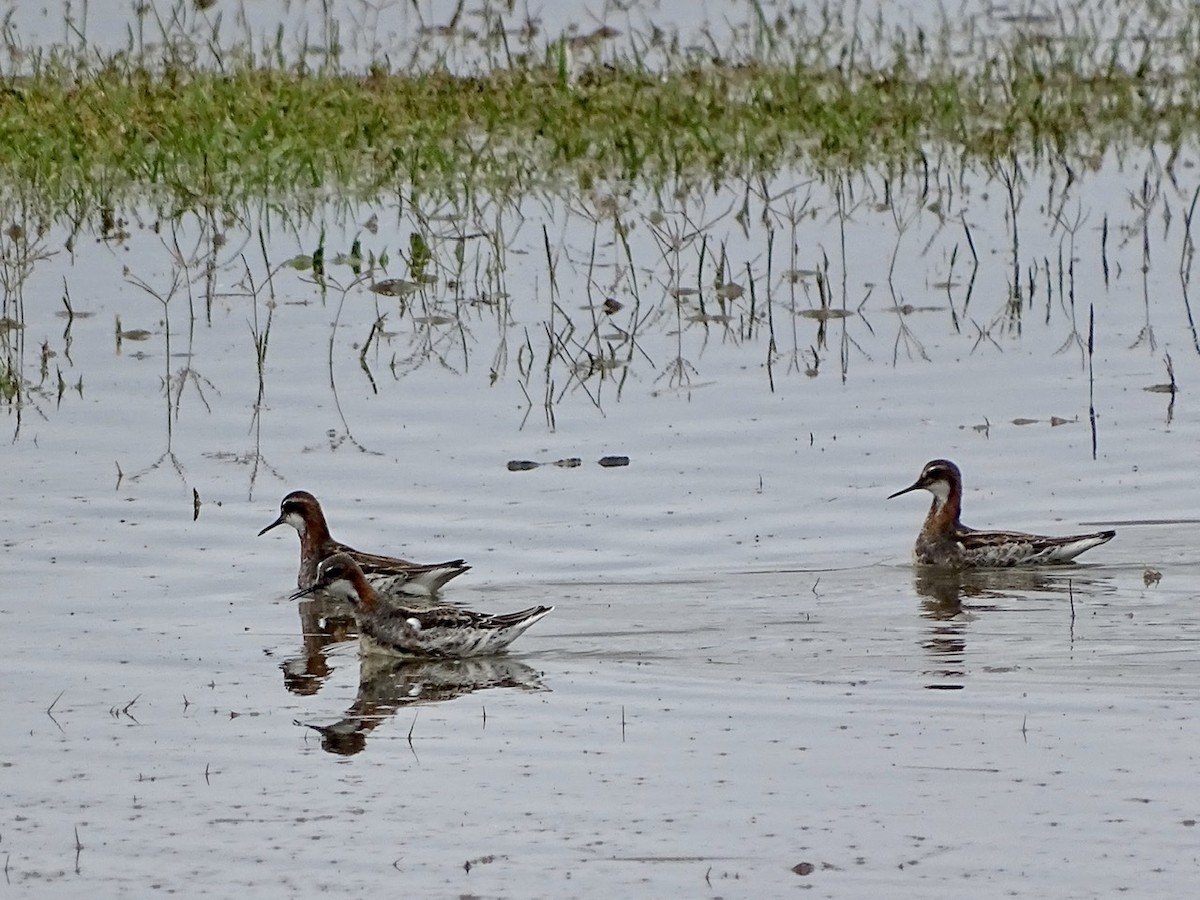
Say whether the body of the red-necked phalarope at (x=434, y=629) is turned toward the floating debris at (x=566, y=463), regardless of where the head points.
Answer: no

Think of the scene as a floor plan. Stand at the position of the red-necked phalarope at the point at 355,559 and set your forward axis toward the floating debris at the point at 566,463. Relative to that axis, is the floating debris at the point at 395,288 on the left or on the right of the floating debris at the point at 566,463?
left

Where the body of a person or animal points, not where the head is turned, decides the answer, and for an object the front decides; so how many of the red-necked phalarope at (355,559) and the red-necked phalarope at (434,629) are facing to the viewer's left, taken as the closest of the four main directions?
2

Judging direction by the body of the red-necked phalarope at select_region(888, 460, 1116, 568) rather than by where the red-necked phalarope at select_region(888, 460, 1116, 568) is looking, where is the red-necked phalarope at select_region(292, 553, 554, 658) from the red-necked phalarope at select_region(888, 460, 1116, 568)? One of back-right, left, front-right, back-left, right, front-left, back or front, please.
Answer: front-left

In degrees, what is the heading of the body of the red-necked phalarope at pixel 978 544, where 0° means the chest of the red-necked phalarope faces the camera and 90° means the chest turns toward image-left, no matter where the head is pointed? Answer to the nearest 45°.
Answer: approximately 90°

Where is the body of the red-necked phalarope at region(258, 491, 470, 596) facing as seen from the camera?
to the viewer's left

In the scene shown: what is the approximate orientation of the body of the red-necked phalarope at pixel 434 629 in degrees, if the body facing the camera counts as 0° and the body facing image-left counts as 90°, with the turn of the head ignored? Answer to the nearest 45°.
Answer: approximately 90°

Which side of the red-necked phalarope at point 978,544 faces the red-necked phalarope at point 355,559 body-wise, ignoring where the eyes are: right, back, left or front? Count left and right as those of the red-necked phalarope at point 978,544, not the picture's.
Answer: front

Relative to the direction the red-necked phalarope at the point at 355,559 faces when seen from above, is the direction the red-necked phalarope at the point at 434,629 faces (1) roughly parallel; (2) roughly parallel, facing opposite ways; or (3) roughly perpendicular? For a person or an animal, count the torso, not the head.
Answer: roughly parallel

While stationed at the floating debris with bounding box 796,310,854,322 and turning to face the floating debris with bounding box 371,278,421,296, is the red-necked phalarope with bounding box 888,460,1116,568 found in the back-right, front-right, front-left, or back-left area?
back-left

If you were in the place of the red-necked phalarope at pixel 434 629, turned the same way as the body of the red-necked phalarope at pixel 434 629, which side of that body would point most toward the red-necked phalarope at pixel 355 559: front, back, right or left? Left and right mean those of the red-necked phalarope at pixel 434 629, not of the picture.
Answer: right

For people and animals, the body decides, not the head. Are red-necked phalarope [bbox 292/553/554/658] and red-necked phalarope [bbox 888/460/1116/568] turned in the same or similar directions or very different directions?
same or similar directions

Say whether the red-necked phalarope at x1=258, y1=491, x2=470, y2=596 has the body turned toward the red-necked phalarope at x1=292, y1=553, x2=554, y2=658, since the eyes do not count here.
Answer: no

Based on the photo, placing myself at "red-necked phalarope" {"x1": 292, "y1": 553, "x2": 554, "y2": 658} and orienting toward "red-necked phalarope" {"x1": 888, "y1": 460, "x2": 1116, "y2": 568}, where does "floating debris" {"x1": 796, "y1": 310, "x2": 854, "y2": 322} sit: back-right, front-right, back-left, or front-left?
front-left

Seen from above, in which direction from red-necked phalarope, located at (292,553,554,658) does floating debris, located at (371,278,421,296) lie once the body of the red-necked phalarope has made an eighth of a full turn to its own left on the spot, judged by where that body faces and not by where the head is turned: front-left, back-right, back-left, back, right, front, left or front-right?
back-right

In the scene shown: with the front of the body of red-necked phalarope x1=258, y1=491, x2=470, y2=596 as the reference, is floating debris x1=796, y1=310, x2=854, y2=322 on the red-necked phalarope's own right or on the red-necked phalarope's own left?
on the red-necked phalarope's own right

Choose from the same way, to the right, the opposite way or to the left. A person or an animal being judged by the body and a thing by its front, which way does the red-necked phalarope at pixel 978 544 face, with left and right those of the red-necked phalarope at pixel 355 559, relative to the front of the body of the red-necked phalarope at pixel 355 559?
the same way

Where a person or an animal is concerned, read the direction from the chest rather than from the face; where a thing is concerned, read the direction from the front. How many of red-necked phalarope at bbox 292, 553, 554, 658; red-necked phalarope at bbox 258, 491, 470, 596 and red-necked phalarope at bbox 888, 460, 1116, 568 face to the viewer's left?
3
